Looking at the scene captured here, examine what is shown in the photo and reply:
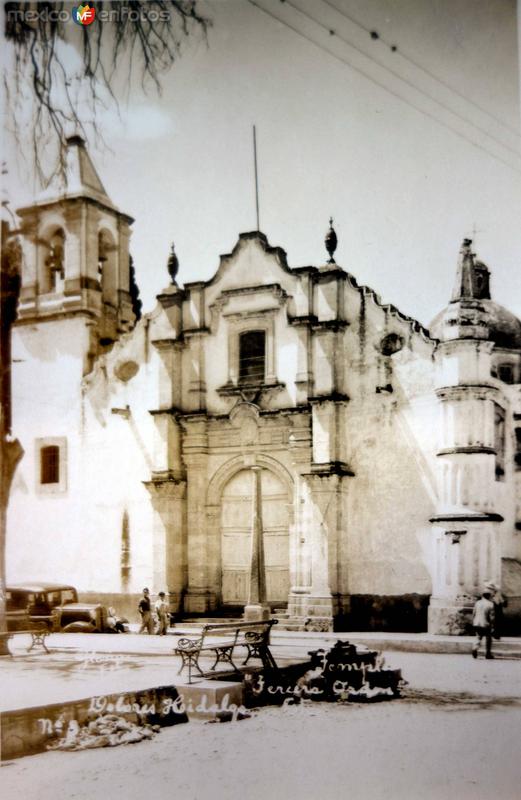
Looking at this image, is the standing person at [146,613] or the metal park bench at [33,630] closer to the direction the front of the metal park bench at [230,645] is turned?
the metal park bench

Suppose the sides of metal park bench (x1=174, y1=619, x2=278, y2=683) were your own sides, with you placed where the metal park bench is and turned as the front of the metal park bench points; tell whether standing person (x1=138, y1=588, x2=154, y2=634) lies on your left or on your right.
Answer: on your right

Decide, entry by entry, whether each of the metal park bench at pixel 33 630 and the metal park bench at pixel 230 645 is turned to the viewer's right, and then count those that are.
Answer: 0

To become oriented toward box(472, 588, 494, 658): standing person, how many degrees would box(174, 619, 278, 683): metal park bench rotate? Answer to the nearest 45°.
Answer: approximately 135° to its left
